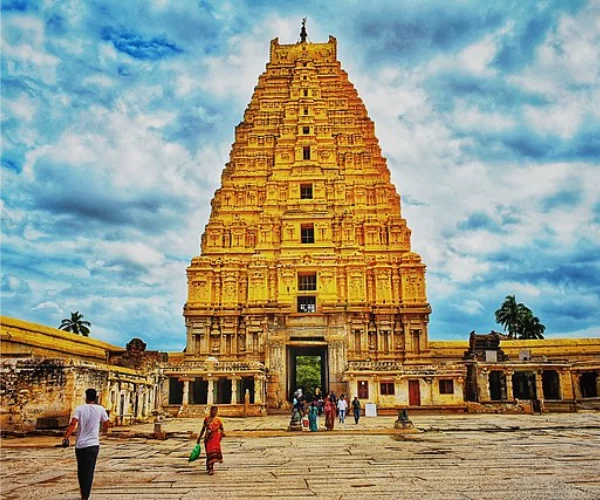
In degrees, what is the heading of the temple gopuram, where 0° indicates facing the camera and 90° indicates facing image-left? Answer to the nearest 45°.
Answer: approximately 0°

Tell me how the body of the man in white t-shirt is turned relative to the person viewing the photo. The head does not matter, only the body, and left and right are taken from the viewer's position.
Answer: facing away from the viewer

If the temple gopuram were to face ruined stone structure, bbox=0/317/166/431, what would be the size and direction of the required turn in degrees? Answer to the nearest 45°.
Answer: approximately 45° to its right

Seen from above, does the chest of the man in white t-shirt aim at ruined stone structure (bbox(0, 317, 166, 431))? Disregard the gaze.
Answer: yes

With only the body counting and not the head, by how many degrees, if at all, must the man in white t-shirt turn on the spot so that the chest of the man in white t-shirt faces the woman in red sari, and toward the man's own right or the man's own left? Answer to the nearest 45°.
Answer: approximately 45° to the man's own right
